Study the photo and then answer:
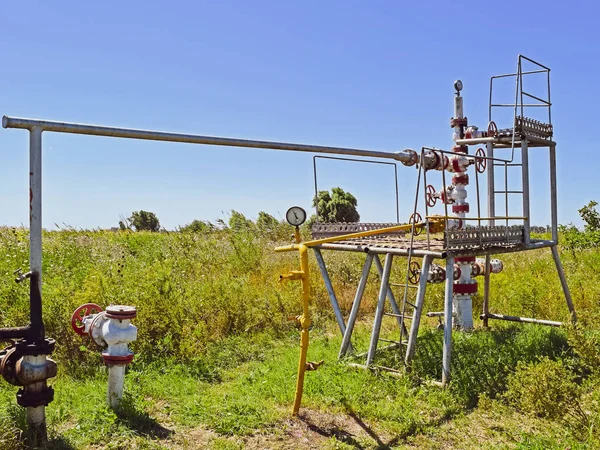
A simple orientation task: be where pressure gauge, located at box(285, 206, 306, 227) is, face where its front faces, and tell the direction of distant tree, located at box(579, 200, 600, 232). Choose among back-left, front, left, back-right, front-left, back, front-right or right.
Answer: back-left

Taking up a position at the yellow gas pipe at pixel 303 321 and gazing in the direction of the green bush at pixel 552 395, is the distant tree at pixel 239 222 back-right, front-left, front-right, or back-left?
back-left

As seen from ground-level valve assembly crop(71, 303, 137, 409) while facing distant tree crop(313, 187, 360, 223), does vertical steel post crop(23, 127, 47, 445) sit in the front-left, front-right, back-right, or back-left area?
back-left

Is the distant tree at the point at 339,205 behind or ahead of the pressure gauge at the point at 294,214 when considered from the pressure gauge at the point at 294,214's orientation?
behind

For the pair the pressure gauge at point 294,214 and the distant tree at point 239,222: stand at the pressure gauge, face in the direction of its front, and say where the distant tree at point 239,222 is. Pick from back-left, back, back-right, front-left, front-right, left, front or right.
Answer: back

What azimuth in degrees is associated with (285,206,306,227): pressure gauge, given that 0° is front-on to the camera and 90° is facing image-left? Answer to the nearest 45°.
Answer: approximately 0°

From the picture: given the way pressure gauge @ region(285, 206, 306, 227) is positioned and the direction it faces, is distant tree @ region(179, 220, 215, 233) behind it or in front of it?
behind

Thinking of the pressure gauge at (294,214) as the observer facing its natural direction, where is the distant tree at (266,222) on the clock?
The distant tree is roughly at 6 o'clock from the pressure gauge.
